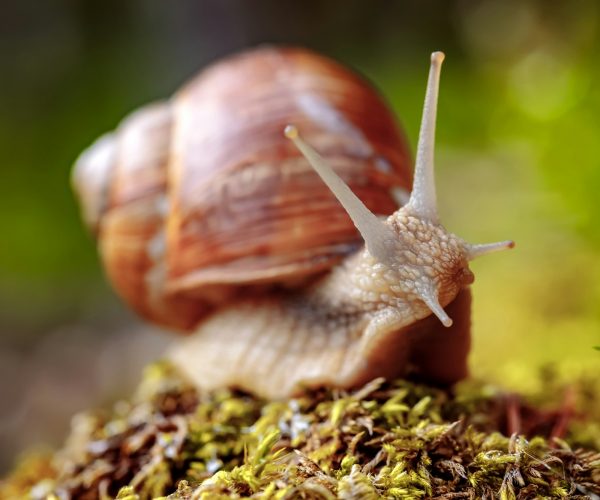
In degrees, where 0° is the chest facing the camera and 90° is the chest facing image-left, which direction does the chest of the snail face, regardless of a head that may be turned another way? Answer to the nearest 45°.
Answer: approximately 315°
